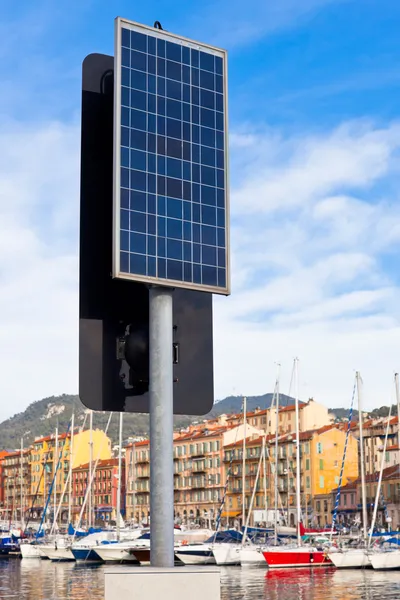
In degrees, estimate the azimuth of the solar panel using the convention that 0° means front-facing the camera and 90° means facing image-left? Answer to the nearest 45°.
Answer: approximately 315°
